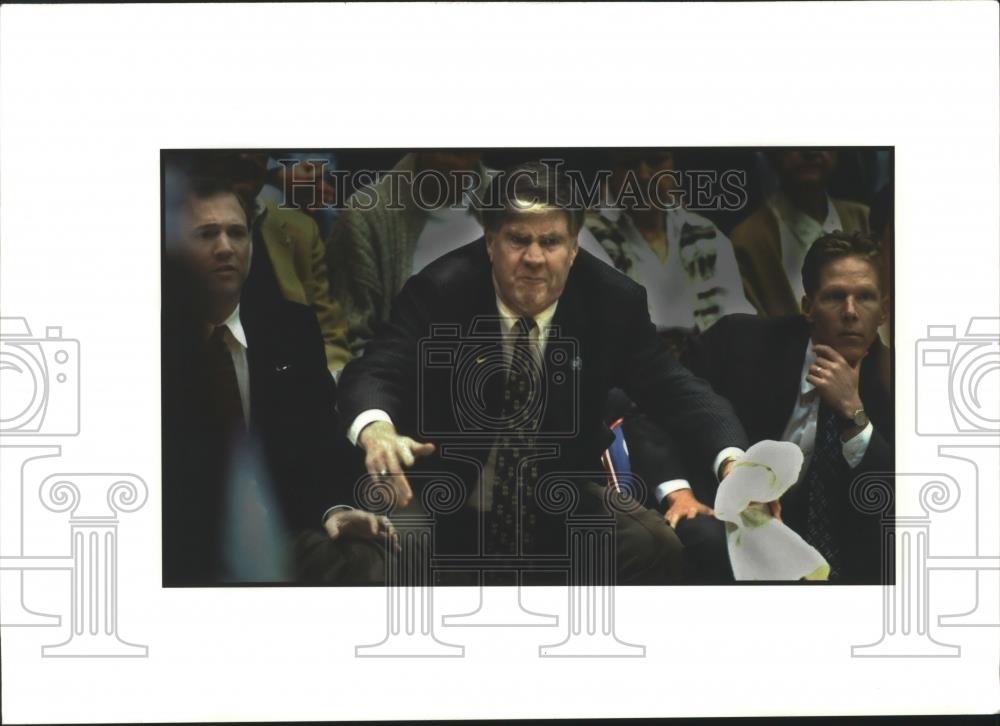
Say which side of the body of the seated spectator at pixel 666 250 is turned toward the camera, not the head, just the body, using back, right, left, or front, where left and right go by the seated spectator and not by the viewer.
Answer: front

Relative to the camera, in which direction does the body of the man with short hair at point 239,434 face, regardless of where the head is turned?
toward the camera

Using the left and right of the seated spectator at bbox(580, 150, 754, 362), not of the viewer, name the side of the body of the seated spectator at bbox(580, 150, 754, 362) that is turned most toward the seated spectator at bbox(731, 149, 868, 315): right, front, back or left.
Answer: left

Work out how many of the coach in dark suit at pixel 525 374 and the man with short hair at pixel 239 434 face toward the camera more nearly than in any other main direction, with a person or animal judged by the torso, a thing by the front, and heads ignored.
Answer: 2

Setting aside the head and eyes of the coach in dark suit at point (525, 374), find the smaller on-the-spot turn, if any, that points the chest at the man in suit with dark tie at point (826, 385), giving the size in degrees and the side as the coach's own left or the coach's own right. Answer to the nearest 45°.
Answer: approximately 90° to the coach's own left

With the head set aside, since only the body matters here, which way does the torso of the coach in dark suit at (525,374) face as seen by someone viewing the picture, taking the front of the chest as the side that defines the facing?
toward the camera

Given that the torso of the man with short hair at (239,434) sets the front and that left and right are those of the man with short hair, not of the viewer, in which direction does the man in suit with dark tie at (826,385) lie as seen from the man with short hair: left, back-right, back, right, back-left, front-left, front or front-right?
left

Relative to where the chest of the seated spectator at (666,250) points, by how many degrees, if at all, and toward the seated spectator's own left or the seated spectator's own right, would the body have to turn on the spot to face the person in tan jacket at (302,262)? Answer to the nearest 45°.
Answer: approximately 90° to the seated spectator's own right

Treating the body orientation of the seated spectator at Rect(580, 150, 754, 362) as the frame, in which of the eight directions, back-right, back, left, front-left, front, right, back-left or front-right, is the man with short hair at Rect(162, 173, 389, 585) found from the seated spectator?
right

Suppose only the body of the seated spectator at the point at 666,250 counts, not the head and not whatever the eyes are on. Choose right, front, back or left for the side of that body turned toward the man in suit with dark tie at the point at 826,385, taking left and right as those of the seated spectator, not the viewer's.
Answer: front

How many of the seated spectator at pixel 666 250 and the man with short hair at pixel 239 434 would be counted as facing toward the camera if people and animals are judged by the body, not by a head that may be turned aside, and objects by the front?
2
